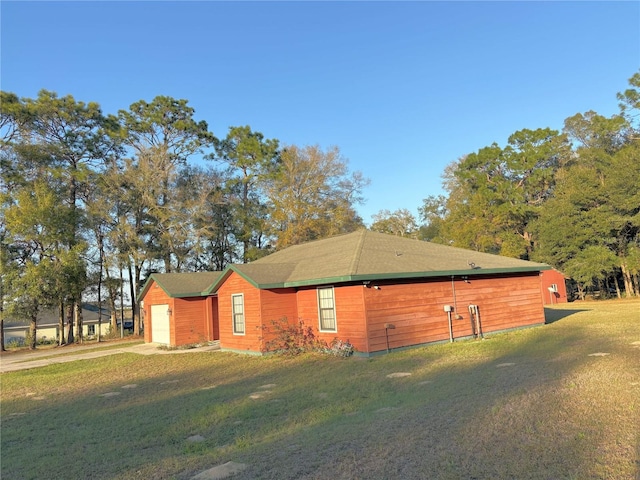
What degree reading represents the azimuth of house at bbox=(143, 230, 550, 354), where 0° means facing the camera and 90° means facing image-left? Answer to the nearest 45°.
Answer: approximately 45°
